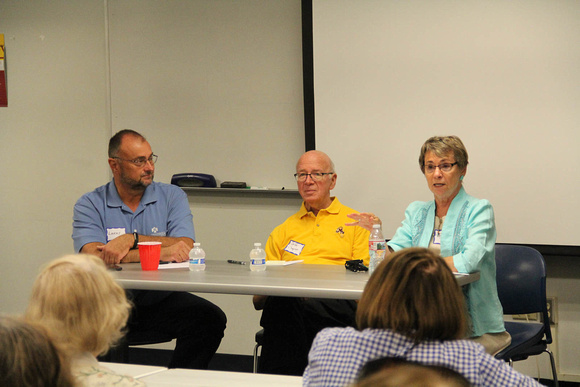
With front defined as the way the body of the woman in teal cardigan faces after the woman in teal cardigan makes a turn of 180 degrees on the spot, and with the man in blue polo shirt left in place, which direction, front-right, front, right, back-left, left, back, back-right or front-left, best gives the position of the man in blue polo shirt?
back-left

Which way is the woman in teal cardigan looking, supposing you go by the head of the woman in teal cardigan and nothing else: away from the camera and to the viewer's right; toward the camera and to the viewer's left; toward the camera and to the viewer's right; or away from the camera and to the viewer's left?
toward the camera and to the viewer's left

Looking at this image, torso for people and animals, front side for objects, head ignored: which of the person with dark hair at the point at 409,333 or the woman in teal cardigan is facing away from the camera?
the person with dark hair

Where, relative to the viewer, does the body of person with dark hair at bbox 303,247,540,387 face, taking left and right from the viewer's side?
facing away from the viewer

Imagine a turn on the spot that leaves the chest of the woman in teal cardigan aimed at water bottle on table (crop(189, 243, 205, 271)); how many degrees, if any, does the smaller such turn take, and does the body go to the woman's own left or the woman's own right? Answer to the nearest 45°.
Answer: approximately 45° to the woman's own right

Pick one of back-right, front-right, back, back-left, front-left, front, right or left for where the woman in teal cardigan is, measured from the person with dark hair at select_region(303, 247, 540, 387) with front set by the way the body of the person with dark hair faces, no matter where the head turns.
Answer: front

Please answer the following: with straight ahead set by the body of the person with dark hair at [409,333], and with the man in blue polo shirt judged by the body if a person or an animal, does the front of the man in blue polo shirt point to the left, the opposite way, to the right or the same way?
the opposite way

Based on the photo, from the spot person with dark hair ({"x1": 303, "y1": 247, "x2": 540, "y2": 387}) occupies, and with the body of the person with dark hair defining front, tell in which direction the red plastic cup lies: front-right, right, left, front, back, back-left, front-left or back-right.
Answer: front-left

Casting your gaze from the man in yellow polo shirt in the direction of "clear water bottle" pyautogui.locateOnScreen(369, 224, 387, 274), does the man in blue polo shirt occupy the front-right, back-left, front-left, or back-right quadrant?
back-right

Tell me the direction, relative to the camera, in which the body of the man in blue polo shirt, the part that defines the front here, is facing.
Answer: toward the camera

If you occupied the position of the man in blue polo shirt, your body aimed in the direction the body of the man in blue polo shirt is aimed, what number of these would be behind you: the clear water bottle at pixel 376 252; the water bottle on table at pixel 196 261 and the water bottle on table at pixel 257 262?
0

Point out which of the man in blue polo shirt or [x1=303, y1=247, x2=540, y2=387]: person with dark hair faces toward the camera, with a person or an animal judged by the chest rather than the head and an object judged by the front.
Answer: the man in blue polo shirt

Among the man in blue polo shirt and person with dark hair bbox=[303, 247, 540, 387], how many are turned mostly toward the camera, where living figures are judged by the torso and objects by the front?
1

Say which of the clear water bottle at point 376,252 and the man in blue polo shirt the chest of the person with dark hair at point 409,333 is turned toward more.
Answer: the clear water bottle

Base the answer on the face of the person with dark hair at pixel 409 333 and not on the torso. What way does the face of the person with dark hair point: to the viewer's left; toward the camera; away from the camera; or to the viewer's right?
away from the camera

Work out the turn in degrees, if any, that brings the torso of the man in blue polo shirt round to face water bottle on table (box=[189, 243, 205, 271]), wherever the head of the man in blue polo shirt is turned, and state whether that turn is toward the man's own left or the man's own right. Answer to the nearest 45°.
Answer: approximately 45° to the man's own left

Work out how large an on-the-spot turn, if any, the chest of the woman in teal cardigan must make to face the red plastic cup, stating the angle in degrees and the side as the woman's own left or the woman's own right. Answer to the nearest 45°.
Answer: approximately 45° to the woman's own right

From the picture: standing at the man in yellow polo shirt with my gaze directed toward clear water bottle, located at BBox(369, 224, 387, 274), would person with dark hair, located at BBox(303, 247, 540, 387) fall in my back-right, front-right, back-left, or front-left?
front-right
